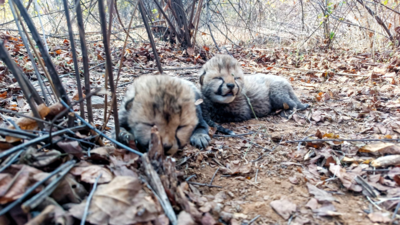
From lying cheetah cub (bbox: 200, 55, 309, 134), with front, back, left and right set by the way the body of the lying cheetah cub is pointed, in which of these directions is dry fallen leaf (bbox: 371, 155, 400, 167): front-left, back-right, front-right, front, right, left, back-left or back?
left

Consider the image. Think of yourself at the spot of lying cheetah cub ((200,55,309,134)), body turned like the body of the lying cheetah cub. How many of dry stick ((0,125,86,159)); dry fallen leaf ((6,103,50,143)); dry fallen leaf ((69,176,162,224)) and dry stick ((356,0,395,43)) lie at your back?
1

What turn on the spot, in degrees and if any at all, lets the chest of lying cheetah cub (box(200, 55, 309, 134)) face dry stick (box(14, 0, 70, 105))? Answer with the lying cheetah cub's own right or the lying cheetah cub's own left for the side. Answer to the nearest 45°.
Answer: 0° — it already faces it

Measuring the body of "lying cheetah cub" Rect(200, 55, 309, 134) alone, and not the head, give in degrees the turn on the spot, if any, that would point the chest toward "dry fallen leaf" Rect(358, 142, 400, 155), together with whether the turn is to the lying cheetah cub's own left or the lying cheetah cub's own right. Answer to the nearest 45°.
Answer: approximately 90° to the lying cheetah cub's own left

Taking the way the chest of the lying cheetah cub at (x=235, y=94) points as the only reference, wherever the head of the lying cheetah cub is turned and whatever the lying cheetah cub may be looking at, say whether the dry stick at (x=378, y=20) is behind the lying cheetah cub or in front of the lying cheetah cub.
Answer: behind

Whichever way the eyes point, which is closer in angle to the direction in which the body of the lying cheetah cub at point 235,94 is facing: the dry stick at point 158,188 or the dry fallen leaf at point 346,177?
the dry stick

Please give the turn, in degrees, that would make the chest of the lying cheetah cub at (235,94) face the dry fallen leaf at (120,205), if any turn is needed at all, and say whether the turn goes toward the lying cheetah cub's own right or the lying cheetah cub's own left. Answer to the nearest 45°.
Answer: approximately 45° to the lying cheetah cub's own left

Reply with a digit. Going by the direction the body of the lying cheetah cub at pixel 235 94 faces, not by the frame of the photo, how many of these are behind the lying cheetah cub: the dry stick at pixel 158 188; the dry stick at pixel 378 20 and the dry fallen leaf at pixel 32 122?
1

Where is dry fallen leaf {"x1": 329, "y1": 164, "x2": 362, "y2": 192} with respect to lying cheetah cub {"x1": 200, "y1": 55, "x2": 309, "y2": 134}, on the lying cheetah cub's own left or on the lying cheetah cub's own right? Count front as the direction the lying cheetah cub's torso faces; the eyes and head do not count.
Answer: on the lying cheetah cub's own left

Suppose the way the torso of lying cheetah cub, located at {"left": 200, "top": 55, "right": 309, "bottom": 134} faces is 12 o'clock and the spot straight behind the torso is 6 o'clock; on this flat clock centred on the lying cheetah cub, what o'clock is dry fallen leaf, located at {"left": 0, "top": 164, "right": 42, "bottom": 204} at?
The dry fallen leaf is roughly at 11 o'clock from the lying cheetah cub.

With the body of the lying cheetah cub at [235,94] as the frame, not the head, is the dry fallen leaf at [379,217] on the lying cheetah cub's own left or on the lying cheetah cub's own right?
on the lying cheetah cub's own left

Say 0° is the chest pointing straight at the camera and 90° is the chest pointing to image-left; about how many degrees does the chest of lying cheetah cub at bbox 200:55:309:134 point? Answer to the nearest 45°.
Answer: approximately 45°

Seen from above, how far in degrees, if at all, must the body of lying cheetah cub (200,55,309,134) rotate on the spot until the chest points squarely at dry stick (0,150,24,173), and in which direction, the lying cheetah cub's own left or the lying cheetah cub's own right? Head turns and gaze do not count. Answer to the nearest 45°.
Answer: approximately 45° to the lying cheetah cub's own left

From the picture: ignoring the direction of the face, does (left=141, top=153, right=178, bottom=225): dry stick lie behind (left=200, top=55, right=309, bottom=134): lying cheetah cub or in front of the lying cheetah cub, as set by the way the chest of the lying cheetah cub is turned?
in front

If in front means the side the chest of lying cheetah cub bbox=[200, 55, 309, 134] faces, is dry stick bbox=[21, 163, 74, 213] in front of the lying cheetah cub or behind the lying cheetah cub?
in front

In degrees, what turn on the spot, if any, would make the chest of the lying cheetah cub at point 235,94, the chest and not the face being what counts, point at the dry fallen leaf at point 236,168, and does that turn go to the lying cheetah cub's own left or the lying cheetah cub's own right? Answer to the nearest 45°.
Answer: approximately 45° to the lying cheetah cub's own left
